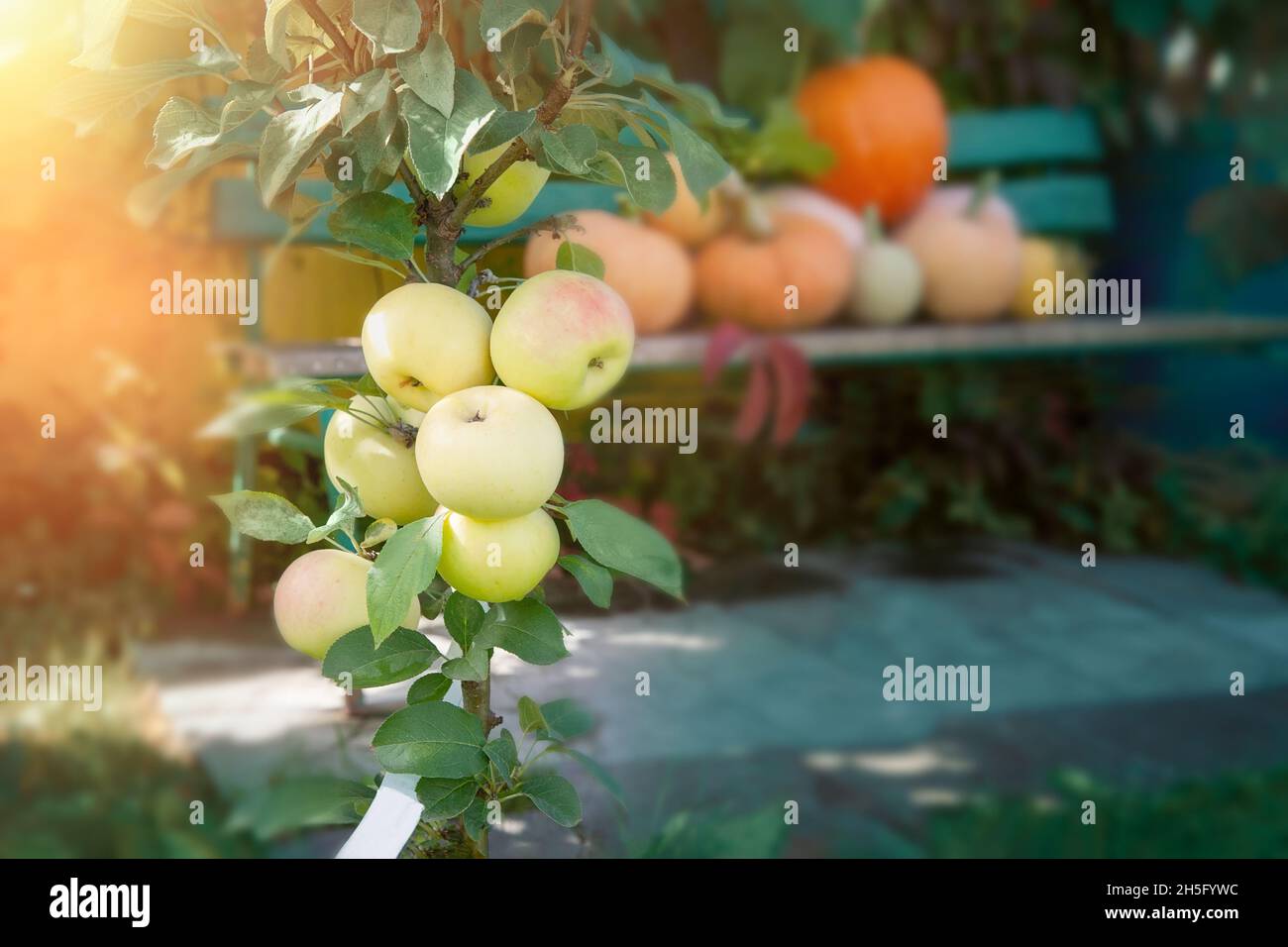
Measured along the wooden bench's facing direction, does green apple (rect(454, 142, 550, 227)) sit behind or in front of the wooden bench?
in front

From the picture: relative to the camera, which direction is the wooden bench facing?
toward the camera

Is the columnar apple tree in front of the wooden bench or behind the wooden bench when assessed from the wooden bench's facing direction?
in front
